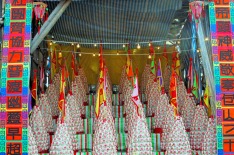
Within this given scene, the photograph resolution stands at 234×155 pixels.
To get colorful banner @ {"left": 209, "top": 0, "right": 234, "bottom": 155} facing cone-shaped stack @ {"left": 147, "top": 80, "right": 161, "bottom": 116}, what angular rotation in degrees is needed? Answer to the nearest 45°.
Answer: approximately 135° to its right

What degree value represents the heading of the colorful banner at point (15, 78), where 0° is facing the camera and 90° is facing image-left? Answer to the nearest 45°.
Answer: approximately 0°

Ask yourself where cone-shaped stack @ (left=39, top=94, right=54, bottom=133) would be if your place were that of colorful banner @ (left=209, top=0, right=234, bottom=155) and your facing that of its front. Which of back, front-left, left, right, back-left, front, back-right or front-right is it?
right

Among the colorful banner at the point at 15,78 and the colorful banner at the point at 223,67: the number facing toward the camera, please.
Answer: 2

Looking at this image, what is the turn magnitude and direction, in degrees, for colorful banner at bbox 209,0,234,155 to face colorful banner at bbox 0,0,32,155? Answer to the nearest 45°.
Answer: approximately 90° to its right

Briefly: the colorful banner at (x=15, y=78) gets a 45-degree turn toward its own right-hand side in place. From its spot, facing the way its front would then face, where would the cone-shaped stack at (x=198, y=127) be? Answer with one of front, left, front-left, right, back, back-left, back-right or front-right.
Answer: back-left

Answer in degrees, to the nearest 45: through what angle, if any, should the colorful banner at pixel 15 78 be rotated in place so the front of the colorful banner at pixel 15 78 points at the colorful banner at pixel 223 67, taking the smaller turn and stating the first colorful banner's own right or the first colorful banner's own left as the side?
approximately 90° to the first colorful banner's own left

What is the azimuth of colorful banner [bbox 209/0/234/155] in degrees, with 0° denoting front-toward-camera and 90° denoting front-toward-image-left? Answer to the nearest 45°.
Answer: approximately 0°

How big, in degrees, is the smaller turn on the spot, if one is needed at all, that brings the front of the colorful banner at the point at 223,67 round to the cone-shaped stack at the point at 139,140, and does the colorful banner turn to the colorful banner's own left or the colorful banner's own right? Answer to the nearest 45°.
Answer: approximately 90° to the colorful banner's own right
